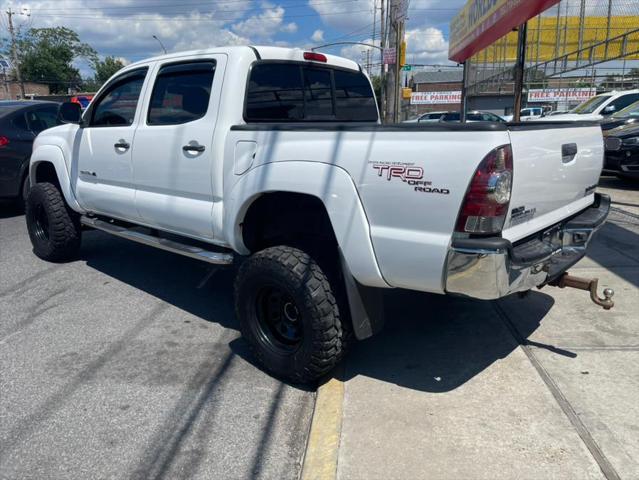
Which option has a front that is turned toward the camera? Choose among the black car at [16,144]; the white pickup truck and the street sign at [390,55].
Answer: the street sign

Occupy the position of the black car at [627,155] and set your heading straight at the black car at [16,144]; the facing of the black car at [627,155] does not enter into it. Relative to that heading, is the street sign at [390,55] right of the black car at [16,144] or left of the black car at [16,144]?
right

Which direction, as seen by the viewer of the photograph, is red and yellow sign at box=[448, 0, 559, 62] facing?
facing the viewer and to the left of the viewer

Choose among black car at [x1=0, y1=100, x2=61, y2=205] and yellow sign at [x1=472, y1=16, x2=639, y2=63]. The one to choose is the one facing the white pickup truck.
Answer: the yellow sign

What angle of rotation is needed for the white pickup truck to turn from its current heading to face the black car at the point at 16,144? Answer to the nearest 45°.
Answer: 0° — it already faces it

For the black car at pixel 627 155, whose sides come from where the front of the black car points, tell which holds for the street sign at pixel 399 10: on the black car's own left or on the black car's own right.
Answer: on the black car's own right

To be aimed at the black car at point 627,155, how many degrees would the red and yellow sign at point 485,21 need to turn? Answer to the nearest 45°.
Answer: approximately 90° to its left

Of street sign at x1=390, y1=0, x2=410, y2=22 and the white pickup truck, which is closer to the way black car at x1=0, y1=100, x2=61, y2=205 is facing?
the street sign

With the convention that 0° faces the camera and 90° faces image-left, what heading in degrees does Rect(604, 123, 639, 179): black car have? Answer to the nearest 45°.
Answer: approximately 45°

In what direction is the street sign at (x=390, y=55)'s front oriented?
toward the camera

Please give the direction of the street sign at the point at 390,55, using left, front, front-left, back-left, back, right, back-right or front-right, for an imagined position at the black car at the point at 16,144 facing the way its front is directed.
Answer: front-right

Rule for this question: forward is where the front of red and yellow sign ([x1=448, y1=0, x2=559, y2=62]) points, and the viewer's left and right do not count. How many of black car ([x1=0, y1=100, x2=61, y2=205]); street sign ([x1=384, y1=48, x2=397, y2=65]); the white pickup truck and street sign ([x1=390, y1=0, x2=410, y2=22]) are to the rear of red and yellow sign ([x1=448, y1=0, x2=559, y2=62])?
0

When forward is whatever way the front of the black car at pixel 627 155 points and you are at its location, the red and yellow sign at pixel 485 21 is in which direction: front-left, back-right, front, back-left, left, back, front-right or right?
right

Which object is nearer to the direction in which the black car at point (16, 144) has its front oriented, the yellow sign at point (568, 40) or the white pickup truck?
the yellow sign

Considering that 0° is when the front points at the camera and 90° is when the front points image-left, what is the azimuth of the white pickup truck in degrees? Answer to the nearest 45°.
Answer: approximately 135°

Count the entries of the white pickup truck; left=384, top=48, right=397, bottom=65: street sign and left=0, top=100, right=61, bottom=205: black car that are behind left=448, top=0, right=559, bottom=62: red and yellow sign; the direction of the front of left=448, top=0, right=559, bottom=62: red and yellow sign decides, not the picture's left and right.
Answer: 0

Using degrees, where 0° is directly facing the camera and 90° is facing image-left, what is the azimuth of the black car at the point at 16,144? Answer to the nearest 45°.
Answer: approximately 225°
